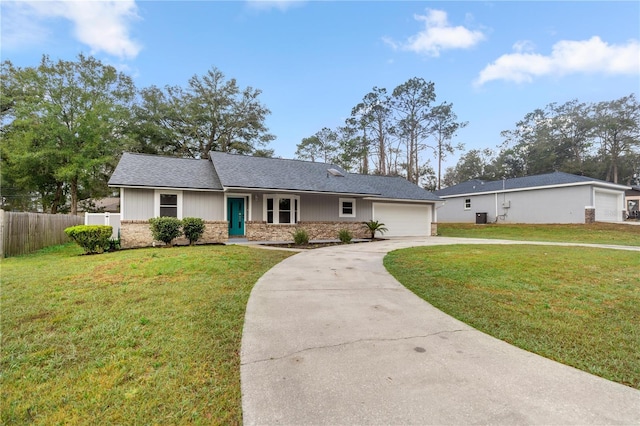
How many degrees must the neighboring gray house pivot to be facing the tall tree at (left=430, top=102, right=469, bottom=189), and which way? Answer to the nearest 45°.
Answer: approximately 180°

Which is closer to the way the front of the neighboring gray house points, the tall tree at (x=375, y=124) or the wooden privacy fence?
the wooden privacy fence

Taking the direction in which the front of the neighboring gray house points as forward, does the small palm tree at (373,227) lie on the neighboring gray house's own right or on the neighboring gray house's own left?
on the neighboring gray house's own right

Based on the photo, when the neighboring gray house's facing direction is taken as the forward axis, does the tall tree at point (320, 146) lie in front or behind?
behind

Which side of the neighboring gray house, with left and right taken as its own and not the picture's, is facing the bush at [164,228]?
right

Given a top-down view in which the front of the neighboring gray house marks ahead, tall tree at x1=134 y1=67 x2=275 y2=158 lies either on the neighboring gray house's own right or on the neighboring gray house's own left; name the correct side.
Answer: on the neighboring gray house's own right

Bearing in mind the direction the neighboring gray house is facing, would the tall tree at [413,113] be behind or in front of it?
behind

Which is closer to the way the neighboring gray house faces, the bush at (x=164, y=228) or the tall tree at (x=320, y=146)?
the bush

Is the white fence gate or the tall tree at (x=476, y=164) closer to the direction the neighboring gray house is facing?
the white fence gate

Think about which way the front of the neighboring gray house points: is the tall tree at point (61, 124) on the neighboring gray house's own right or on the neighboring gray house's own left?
on the neighboring gray house's own right

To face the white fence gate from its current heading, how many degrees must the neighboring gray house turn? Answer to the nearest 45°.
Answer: approximately 90° to its right

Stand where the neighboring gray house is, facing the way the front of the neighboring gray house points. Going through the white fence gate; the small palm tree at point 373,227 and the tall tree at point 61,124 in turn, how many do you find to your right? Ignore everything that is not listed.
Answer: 3

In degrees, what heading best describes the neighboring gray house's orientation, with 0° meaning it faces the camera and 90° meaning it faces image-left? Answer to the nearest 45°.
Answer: approximately 315°
